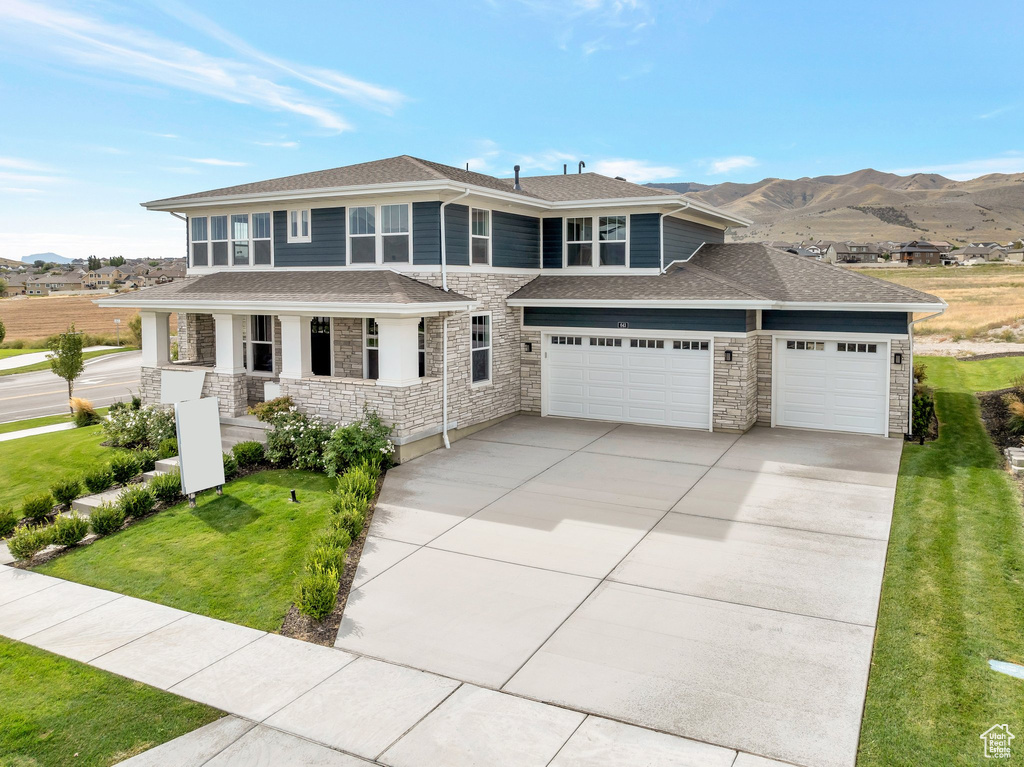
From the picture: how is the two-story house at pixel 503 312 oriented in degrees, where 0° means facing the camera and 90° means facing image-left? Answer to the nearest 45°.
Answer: approximately 45°

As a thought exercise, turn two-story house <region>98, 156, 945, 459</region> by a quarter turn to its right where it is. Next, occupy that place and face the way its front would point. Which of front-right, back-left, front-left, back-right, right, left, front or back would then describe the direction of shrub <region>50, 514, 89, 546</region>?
left

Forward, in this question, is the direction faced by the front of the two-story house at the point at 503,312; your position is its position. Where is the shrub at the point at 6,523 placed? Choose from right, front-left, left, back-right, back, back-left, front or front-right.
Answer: front

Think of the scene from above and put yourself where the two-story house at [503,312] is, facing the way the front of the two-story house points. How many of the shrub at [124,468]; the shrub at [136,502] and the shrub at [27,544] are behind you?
0

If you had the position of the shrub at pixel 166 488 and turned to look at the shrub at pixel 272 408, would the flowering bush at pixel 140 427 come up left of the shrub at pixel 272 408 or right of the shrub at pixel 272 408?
left

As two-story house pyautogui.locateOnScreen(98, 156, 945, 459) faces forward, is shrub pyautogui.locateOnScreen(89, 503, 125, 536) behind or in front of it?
in front

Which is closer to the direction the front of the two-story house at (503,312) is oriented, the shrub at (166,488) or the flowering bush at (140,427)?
the shrub

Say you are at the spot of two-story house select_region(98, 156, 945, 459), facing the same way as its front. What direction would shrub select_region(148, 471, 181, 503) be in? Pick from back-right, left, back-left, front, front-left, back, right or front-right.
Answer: front

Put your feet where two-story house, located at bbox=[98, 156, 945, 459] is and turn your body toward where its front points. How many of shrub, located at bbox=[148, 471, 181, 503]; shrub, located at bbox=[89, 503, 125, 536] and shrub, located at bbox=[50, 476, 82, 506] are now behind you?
0

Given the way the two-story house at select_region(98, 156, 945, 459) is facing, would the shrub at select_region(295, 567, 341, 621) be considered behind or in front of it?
in front
